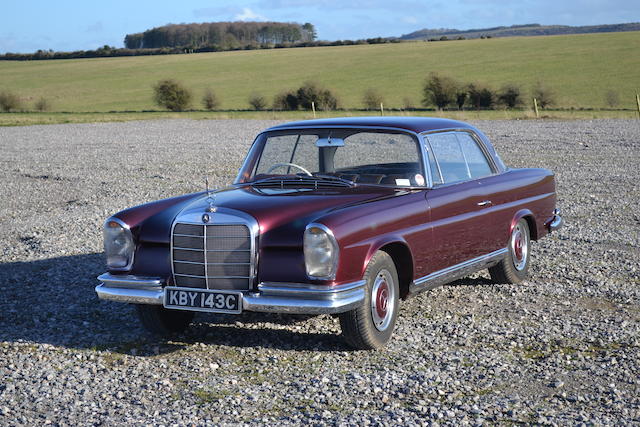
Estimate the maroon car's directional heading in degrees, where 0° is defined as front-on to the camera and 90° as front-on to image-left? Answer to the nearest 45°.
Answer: approximately 45°
